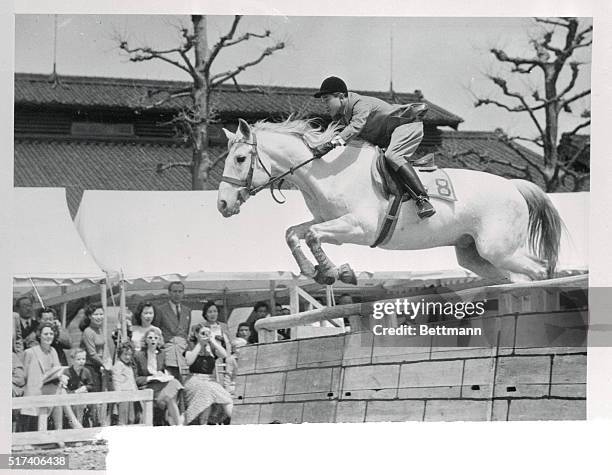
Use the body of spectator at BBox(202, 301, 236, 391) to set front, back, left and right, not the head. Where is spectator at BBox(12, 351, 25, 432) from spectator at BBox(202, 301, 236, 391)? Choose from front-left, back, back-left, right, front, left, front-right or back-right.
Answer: right

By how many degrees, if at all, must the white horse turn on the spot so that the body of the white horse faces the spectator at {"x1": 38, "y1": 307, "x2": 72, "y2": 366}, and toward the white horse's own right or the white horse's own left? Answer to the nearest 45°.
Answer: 0° — it already faces them

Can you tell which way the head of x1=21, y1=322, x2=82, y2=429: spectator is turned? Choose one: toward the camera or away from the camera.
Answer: toward the camera

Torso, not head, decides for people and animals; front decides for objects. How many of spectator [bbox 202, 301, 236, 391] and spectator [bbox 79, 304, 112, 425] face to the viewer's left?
0

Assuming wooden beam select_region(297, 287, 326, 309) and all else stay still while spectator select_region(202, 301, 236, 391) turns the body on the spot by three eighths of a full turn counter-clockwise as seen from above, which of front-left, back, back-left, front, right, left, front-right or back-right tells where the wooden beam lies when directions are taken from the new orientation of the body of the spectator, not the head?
front-right

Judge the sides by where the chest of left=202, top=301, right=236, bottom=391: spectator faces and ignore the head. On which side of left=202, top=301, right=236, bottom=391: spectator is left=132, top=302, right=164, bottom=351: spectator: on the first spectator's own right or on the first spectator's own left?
on the first spectator's own right

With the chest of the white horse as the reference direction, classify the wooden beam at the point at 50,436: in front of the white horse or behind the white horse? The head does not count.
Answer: in front

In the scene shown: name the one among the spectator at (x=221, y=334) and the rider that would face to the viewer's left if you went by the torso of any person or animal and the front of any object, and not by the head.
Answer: the rider

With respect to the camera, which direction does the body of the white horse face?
to the viewer's left

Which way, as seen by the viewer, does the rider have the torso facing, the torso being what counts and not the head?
to the viewer's left

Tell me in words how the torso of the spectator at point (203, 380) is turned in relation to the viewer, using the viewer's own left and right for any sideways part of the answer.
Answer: facing the viewer and to the right of the viewer

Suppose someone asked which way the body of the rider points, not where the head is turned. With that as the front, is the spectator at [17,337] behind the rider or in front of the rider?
in front

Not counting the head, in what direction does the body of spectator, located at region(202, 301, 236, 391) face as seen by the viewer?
toward the camera

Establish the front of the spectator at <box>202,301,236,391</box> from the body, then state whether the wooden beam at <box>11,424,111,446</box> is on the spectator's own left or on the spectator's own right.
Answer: on the spectator's own right

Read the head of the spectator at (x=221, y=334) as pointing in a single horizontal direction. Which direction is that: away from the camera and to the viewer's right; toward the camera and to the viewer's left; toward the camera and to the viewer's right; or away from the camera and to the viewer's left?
toward the camera and to the viewer's right
